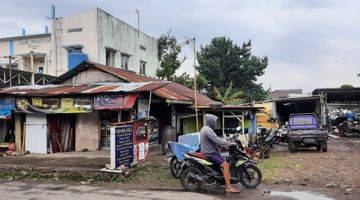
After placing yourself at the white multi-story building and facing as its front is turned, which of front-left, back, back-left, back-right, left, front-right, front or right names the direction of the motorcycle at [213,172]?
front-left

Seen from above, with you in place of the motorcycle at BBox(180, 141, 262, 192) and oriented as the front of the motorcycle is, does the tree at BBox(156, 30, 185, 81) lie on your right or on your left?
on your left

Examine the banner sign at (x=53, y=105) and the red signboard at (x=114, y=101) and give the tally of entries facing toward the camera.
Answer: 2

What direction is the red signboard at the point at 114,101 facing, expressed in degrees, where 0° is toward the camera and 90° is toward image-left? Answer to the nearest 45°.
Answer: approximately 0°

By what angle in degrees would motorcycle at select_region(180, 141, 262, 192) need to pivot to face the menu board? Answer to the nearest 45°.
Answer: approximately 135° to its left

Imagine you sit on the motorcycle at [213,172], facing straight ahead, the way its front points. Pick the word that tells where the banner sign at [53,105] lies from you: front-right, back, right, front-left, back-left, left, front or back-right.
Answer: back-left

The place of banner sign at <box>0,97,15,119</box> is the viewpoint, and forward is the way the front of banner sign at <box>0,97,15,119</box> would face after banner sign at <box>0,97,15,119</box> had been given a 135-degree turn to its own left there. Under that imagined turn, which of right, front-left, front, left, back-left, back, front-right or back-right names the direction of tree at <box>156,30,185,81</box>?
front

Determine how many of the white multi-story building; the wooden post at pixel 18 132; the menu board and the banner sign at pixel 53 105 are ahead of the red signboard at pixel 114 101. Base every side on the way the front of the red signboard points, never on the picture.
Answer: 1

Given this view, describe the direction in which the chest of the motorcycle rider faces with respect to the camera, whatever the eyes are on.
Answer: to the viewer's right

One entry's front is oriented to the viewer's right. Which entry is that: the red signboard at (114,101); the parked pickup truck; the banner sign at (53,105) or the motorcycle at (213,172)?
the motorcycle

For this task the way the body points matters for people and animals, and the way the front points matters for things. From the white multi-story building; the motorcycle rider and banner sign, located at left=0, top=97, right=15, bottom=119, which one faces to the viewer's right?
the motorcycle rider

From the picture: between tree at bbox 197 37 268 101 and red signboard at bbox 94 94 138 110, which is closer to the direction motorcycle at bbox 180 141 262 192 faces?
the tree

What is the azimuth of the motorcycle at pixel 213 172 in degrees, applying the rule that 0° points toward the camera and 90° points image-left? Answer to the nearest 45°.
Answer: approximately 270°

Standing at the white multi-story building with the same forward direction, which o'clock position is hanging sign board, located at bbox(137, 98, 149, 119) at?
The hanging sign board is roughly at 10 o'clock from the white multi-story building.

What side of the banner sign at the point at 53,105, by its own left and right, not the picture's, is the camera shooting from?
front

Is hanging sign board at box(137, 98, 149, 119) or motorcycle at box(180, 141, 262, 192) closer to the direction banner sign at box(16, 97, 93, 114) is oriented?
the motorcycle
